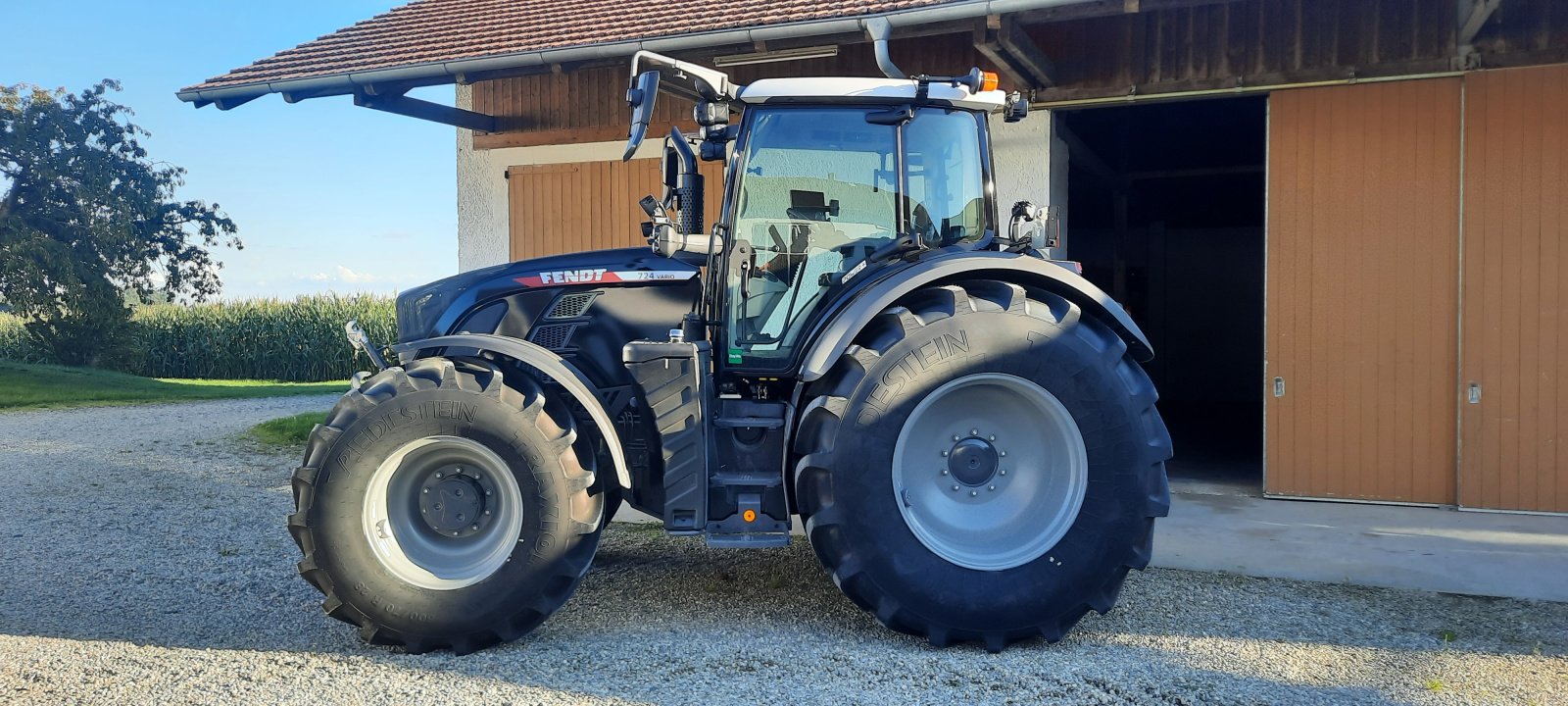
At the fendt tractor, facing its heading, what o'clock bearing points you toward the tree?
The tree is roughly at 2 o'clock from the fendt tractor.

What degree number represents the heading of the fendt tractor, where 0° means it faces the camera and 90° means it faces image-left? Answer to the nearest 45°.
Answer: approximately 90°

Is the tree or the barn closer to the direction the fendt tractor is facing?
the tree
